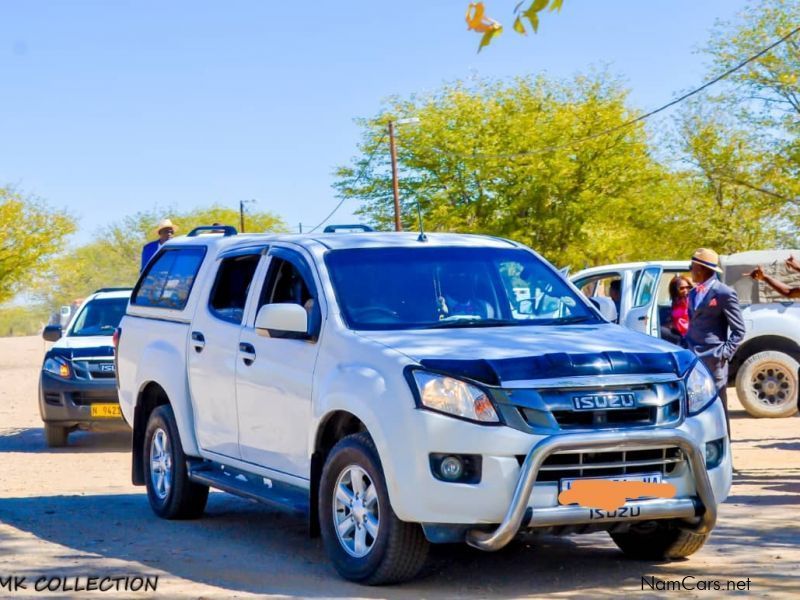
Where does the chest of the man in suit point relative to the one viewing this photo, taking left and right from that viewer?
facing the viewer and to the left of the viewer

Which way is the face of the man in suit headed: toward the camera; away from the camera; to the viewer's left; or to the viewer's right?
to the viewer's left

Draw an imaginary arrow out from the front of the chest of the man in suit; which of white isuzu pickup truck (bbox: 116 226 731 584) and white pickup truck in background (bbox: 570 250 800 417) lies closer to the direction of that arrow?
the white isuzu pickup truck

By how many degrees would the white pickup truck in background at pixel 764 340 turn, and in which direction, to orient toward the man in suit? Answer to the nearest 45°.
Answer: approximately 90° to its left

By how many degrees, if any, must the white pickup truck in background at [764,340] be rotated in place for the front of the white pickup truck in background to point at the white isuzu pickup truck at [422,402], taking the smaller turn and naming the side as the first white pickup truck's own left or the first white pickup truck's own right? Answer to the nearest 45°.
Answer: approximately 90° to the first white pickup truck's own left

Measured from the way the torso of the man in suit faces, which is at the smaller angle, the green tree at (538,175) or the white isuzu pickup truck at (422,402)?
the white isuzu pickup truck

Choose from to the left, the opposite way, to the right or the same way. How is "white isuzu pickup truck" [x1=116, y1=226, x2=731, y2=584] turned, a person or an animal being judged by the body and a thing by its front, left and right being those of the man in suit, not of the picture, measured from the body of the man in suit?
to the left

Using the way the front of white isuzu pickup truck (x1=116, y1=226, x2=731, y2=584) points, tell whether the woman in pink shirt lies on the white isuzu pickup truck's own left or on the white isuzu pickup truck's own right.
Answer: on the white isuzu pickup truck's own left

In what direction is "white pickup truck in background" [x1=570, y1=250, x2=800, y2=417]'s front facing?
to the viewer's left
